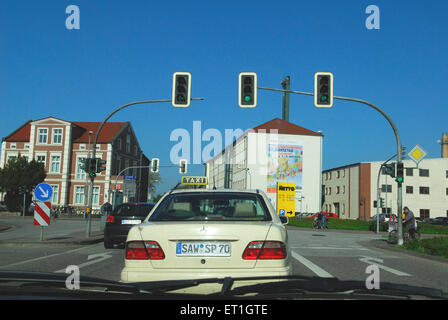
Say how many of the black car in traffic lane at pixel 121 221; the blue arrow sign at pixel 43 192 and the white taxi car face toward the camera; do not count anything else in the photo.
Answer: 1

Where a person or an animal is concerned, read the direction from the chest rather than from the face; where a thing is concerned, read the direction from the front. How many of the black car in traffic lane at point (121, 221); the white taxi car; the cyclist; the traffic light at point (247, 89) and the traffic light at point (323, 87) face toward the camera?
2

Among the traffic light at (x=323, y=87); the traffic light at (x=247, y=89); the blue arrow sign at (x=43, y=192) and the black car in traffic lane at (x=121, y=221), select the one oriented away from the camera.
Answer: the black car in traffic lane

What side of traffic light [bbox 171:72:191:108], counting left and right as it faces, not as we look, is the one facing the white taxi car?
front

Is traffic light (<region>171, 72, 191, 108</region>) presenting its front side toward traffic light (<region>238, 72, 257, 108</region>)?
no

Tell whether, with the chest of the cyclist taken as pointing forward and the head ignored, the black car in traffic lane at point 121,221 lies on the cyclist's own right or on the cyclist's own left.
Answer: on the cyclist's own left

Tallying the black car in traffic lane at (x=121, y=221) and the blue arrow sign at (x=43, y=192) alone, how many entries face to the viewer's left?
0

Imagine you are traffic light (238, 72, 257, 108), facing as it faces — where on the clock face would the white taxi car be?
The white taxi car is roughly at 12 o'clock from the traffic light.

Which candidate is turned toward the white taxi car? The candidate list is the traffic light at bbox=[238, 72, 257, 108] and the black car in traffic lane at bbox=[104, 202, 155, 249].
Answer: the traffic light

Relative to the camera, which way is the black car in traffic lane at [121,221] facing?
away from the camera

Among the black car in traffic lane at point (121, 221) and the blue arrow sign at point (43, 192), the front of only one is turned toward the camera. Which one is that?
the blue arrow sign

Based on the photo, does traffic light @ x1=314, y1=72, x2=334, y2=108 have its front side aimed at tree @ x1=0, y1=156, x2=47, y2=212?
no

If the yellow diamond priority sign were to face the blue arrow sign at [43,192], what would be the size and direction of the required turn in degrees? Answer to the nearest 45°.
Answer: approximately 45° to its right

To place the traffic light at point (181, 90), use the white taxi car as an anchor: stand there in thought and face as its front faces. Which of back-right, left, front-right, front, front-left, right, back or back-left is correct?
front

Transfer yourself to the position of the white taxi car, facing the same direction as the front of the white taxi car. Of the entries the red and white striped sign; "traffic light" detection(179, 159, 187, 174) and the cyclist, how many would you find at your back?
0

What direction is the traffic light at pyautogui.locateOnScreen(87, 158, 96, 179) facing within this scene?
toward the camera

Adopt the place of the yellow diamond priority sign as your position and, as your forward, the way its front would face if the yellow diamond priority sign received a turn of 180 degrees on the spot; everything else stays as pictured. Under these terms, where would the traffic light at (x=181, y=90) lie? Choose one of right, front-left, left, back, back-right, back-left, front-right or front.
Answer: back-left

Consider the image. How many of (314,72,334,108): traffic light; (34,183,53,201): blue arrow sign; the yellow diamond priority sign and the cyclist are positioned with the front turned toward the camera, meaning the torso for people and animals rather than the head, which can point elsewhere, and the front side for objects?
3

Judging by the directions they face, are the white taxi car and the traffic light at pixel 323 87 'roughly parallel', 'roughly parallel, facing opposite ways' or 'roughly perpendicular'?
roughly parallel, facing opposite ways

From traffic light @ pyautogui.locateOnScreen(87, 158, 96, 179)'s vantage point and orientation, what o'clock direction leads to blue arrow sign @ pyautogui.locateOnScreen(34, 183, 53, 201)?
The blue arrow sign is roughly at 1 o'clock from the traffic light.
